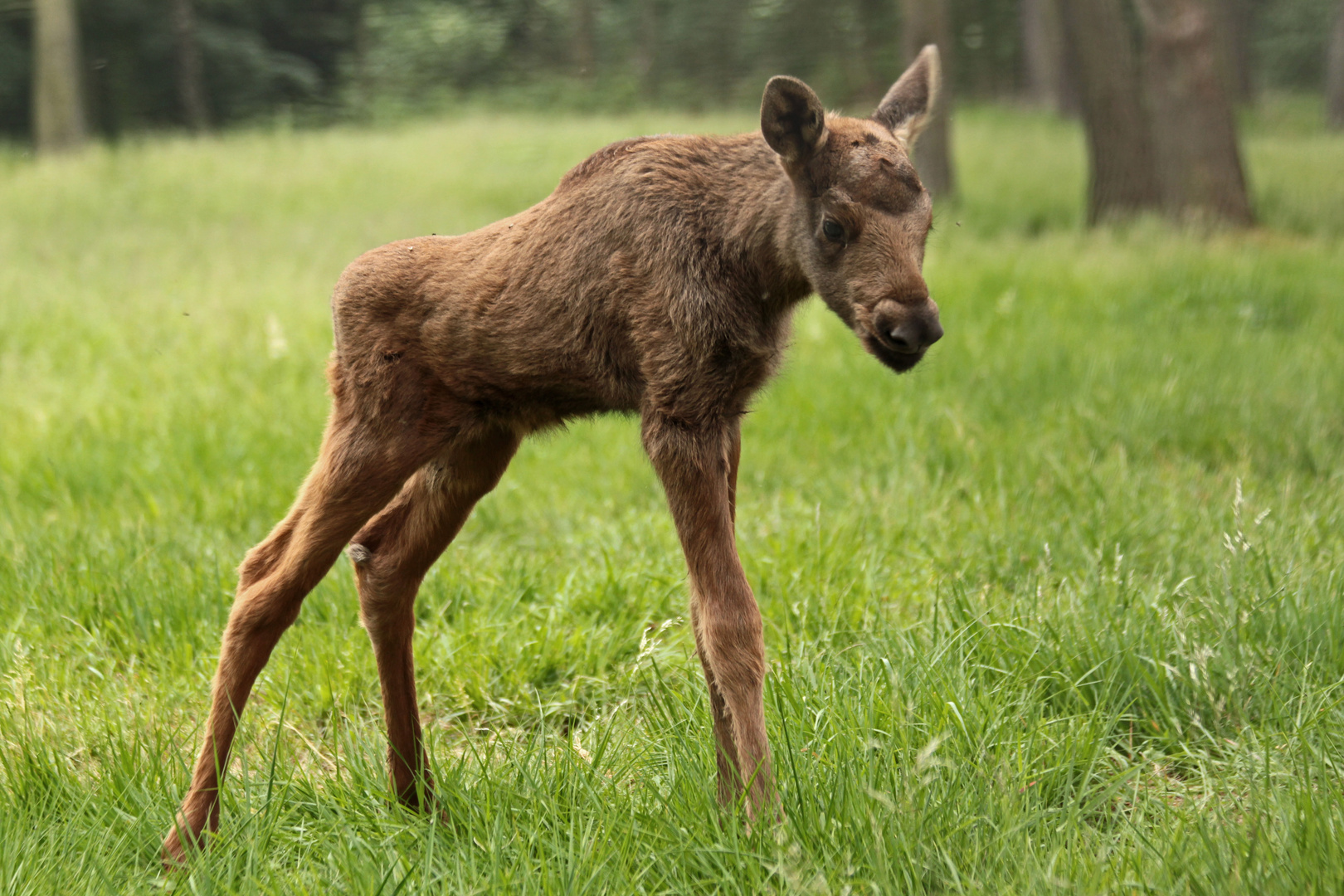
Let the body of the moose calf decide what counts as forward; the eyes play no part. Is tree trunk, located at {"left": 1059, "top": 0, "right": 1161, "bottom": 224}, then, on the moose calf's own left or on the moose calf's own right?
on the moose calf's own left

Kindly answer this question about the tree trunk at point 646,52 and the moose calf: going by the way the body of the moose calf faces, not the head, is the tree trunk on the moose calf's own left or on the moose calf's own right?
on the moose calf's own left

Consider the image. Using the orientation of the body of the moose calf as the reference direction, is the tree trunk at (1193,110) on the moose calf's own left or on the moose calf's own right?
on the moose calf's own left

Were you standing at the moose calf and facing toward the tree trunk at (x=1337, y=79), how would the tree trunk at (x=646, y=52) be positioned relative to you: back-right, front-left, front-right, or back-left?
front-left

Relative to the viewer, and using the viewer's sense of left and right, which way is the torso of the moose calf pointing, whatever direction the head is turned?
facing to the right of the viewer

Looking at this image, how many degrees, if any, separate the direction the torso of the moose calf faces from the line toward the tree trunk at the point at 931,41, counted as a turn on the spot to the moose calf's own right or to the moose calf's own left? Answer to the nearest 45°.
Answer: approximately 90° to the moose calf's own left

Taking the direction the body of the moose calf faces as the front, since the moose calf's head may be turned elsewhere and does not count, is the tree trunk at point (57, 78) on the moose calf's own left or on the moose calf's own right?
on the moose calf's own left

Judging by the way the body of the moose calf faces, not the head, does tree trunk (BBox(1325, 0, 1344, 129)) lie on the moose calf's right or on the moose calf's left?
on the moose calf's left

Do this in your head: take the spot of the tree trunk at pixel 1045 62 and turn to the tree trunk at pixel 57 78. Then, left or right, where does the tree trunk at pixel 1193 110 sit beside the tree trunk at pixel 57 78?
left

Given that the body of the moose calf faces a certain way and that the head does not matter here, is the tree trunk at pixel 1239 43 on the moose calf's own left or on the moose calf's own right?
on the moose calf's own left
